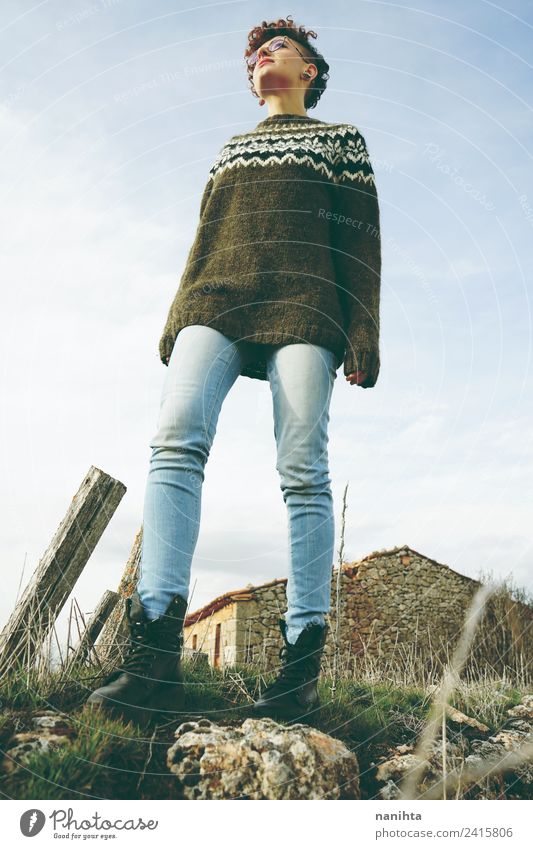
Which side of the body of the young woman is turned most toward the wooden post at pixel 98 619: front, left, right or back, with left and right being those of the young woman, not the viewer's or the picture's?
right

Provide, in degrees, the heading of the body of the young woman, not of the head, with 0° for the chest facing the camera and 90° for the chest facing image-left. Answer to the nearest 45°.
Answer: approximately 45°

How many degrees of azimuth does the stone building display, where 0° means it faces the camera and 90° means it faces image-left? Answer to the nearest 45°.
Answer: approximately 45°
